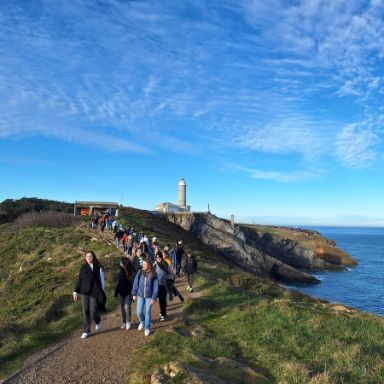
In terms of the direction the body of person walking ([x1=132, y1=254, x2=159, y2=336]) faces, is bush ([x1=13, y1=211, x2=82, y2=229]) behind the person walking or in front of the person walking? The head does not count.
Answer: behind

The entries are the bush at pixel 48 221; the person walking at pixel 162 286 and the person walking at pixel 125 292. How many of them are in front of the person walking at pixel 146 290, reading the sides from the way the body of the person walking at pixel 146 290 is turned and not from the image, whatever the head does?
0

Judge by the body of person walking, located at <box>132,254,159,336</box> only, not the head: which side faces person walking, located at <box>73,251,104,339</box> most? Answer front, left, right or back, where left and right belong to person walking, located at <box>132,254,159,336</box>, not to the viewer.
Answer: right

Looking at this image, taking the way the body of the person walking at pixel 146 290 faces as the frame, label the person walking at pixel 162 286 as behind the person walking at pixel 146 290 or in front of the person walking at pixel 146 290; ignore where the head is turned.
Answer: behind

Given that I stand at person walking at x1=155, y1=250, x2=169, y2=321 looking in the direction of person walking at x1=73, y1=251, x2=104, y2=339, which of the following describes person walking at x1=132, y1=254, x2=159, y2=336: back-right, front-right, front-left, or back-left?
front-left

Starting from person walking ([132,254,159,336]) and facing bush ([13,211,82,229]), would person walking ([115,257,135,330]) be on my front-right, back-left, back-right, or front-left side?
front-left

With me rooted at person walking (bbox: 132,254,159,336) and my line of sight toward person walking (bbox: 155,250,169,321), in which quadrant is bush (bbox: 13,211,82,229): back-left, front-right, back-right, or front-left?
front-left

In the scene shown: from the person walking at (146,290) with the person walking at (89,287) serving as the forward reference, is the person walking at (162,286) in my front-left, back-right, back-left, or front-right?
back-right

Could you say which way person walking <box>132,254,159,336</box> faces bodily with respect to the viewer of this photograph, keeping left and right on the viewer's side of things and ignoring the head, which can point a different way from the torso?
facing the viewer

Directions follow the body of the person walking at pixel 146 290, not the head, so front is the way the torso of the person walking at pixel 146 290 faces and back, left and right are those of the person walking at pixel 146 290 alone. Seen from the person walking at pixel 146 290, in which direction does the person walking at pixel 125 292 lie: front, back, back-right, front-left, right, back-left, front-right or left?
back-right
